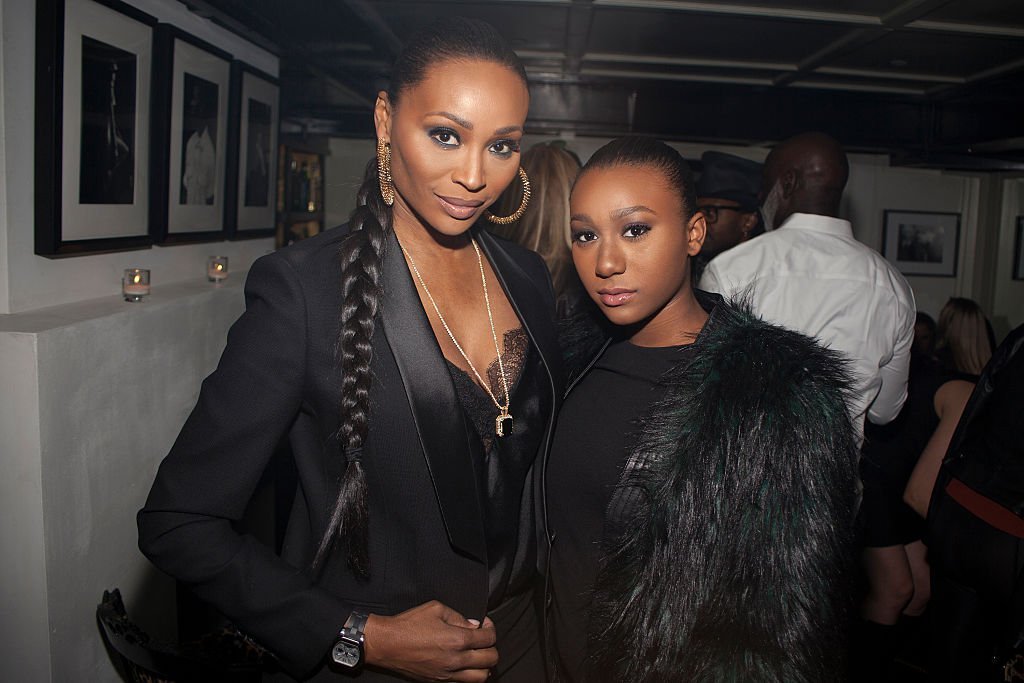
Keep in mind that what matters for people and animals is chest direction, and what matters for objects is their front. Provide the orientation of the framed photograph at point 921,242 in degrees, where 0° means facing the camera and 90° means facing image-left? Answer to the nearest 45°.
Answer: approximately 0°

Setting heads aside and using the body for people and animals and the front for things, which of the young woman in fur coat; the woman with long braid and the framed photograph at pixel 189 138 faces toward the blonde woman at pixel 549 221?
the framed photograph

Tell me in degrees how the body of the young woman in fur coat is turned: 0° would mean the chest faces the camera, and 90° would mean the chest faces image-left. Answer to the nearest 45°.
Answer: approximately 45°

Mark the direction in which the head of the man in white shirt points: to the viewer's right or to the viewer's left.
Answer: to the viewer's left

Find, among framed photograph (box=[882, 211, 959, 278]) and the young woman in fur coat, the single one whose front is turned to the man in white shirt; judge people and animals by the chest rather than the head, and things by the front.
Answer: the framed photograph

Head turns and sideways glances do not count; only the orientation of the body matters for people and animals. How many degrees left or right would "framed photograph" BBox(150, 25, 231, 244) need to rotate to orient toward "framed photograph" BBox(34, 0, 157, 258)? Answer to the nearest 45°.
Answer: approximately 45° to its right

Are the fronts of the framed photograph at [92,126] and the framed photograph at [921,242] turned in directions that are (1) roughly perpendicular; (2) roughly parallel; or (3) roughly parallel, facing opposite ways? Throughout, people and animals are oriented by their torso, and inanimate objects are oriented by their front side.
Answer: roughly perpendicular
